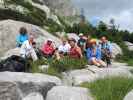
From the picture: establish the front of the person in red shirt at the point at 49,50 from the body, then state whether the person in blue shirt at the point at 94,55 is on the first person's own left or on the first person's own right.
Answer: on the first person's own left

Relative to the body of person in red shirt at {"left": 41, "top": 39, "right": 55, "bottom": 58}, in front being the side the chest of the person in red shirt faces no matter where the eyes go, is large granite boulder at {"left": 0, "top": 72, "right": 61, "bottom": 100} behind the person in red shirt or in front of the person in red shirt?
in front

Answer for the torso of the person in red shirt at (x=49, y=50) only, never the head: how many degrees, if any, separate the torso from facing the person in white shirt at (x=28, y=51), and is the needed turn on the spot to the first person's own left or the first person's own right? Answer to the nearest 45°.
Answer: approximately 45° to the first person's own right

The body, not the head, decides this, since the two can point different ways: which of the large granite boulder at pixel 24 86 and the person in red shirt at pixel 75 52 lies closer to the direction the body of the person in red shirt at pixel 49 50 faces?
the large granite boulder

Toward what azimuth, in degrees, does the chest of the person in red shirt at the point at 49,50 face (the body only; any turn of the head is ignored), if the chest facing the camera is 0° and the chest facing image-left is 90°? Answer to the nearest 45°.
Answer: approximately 0°

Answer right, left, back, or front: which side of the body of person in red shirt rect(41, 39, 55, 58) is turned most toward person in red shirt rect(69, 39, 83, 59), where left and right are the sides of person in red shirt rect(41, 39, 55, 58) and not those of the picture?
left

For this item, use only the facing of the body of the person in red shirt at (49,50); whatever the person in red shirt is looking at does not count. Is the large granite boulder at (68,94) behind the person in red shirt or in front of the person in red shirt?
in front

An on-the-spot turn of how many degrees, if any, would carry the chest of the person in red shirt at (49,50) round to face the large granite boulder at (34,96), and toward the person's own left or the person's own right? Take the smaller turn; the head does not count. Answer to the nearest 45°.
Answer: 0° — they already face it
